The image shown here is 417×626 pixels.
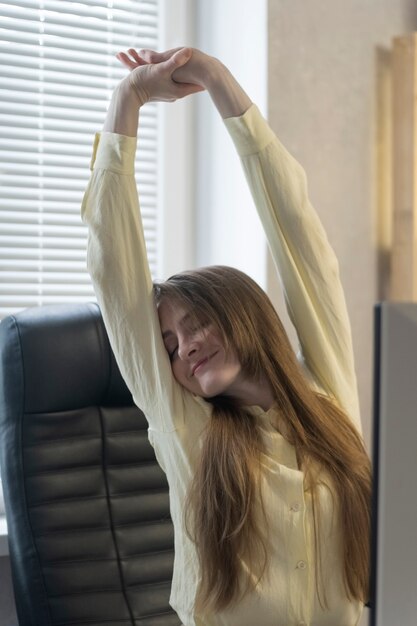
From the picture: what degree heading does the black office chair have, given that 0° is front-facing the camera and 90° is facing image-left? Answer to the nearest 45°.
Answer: approximately 315°
